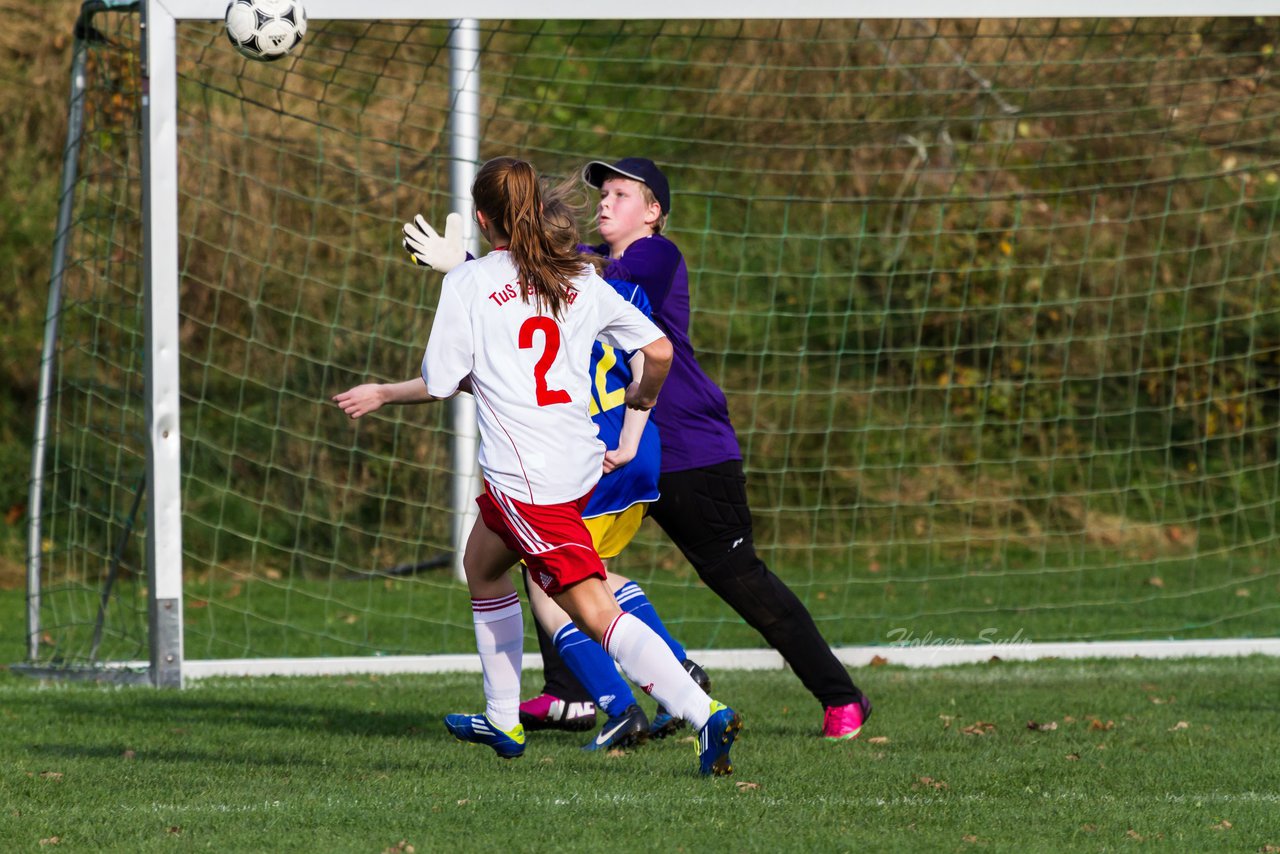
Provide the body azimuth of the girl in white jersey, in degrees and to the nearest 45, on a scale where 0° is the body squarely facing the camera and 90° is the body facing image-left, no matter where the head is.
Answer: approximately 135°

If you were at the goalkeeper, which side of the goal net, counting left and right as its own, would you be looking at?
front

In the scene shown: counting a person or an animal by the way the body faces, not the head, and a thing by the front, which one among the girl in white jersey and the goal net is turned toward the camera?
the goal net

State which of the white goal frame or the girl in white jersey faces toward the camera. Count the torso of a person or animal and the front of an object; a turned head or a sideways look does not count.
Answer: the white goal frame

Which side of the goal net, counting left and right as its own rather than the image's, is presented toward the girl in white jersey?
front

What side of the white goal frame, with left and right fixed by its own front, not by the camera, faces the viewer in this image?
front

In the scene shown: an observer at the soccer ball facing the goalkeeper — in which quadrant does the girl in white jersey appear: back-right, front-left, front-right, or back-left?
front-right

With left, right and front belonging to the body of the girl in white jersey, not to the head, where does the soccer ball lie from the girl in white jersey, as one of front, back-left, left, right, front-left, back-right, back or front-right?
front

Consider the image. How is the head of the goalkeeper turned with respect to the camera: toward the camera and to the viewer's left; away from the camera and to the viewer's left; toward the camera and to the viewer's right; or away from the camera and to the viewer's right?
toward the camera and to the viewer's left

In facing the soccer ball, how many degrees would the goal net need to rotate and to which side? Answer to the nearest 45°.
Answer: approximately 45° to its right

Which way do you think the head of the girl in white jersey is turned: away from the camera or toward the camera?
away from the camera
